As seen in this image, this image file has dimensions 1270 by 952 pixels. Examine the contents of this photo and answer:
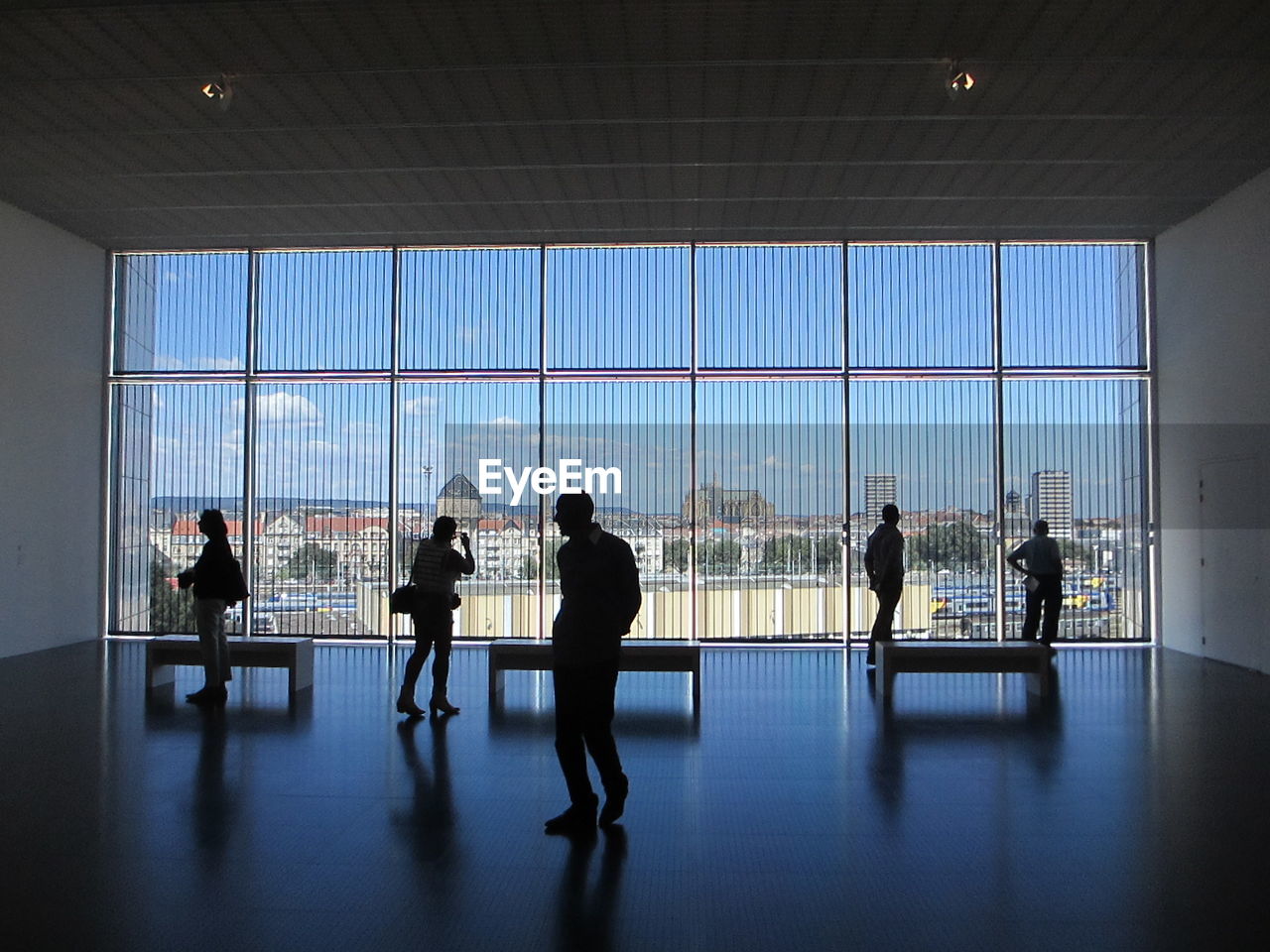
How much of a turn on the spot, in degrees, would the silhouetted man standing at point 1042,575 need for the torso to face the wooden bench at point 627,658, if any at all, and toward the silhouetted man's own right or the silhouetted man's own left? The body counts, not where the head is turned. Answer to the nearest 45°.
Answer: approximately 135° to the silhouetted man's own left

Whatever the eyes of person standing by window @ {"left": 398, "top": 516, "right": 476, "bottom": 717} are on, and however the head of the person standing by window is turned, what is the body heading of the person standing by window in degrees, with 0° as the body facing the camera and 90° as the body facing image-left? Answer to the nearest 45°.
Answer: approximately 225°

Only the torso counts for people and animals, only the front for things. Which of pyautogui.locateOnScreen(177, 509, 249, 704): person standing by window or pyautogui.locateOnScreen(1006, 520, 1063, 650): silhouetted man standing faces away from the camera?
the silhouetted man standing

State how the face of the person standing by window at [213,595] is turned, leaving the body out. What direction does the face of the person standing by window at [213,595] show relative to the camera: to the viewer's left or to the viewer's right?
to the viewer's left

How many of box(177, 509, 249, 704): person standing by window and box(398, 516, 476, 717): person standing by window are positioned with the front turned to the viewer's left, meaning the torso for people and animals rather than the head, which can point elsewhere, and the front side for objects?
1

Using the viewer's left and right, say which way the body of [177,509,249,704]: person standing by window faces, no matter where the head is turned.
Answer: facing to the left of the viewer

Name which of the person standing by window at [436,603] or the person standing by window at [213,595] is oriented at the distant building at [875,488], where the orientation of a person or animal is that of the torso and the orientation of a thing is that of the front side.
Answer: the person standing by window at [436,603]

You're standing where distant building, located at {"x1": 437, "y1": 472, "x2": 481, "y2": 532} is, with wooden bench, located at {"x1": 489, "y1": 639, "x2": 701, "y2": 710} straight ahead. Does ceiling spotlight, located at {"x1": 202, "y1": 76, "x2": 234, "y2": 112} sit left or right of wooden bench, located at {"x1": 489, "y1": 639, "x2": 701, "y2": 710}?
right

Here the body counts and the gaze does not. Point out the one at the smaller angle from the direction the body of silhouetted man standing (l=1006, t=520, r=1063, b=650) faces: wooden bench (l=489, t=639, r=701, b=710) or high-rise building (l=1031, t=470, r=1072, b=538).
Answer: the high-rise building

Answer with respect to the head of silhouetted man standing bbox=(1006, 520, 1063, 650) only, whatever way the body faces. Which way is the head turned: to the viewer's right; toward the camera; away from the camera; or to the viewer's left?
away from the camera

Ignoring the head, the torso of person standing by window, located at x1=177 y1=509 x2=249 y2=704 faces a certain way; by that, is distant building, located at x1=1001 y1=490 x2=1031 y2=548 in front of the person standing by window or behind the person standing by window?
behind

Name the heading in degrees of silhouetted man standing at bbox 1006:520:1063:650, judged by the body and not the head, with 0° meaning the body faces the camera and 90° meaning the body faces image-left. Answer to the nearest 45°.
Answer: approximately 180°

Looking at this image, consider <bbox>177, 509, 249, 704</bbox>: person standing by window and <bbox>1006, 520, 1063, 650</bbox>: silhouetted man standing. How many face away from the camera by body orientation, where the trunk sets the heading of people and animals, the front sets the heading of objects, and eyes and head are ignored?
1
